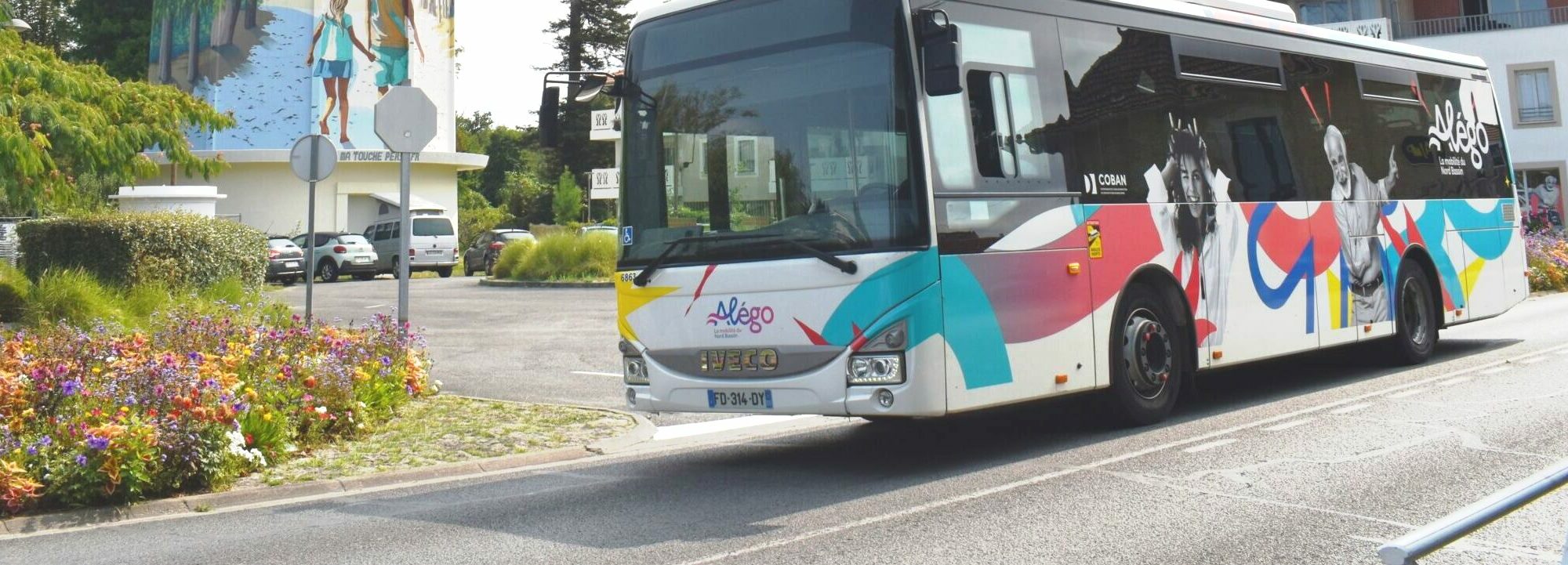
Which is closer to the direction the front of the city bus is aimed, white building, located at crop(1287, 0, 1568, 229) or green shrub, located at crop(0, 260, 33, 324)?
the green shrub

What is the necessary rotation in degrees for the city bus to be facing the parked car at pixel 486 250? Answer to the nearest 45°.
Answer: approximately 90° to its right

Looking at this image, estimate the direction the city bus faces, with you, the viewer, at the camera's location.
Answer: facing the viewer and to the left of the viewer

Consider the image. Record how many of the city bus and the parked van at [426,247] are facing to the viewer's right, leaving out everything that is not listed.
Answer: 0

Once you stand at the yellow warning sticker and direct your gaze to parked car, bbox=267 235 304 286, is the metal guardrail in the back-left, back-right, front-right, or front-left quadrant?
back-left

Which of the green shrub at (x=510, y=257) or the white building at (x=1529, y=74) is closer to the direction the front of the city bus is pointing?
the green shrub
